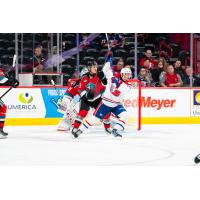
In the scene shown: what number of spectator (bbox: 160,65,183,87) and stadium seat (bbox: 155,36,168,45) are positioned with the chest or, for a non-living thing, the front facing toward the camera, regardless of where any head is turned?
2

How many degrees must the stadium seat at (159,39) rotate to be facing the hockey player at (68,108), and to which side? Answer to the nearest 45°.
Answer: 0° — it already faces them

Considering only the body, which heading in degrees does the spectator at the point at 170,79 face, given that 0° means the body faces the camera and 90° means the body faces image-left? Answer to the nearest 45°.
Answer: approximately 0°

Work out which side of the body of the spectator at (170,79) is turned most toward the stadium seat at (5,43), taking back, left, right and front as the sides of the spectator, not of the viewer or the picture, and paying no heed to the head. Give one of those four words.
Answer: right

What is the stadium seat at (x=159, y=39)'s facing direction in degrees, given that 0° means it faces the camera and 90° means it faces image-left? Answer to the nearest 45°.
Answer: approximately 0°

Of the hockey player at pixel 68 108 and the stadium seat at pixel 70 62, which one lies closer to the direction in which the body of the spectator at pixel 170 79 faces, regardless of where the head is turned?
the hockey player

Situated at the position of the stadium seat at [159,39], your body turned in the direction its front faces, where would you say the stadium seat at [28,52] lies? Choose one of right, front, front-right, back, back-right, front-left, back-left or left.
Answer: front-right

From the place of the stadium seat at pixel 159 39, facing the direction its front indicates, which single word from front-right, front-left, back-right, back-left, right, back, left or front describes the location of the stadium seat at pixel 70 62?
front-right

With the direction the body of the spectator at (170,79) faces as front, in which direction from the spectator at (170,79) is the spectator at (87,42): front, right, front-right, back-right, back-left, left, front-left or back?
back-right
